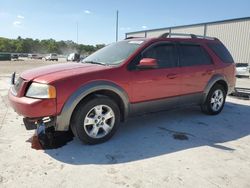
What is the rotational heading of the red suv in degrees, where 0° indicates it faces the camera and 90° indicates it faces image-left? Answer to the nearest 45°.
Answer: approximately 45°

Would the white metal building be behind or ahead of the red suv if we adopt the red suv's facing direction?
behind
